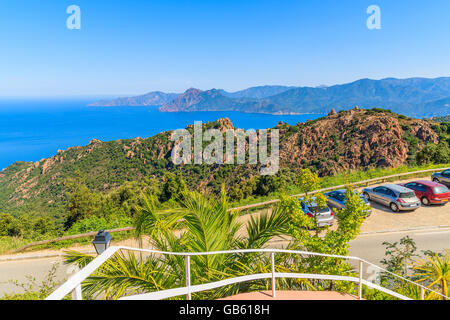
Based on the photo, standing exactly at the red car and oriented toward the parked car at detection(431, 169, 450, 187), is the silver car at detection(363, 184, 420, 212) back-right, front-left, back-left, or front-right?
back-left

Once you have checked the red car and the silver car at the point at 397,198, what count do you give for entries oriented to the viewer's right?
0
